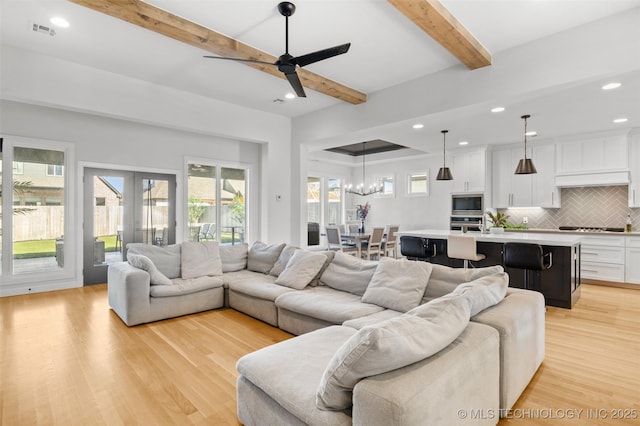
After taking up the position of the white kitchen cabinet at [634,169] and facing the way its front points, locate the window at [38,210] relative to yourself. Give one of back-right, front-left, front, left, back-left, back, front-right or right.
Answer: front-right

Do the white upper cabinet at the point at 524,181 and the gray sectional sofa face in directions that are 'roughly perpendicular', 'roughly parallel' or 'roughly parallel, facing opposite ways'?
roughly parallel

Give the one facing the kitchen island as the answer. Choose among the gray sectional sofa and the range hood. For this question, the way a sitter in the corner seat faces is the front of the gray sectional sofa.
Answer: the range hood

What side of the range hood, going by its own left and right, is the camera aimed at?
front

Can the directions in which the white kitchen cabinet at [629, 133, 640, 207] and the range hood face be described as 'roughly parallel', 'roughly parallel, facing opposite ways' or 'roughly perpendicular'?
roughly parallel

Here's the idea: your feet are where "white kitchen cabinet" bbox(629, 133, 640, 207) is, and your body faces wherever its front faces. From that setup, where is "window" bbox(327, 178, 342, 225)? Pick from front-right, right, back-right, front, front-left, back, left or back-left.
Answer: right

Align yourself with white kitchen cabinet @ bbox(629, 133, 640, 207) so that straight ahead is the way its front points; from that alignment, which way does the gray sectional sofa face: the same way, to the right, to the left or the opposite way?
the same way

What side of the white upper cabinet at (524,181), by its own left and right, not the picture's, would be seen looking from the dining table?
right

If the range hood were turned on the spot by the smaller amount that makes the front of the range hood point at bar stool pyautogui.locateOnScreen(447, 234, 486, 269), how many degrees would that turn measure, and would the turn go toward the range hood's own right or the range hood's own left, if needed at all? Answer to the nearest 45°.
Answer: approximately 45° to the range hood's own right

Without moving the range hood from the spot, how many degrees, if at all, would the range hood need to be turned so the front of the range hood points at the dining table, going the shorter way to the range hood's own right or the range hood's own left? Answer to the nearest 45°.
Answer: approximately 90° to the range hood's own right

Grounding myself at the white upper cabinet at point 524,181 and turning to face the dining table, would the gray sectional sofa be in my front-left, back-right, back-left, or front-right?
front-left

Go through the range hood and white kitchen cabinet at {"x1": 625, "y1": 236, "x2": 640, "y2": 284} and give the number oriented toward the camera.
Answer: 2

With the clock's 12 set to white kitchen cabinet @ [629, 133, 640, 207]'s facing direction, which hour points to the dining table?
The dining table is roughly at 2 o'clock from the white kitchen cabinet.

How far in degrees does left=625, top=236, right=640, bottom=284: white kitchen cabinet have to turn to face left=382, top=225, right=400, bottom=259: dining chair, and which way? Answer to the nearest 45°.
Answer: approximately 90° to its right

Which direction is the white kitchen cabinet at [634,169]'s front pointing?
toward the camera

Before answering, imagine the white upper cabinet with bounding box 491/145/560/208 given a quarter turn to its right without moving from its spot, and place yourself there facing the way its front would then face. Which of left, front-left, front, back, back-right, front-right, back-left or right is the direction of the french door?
front-left

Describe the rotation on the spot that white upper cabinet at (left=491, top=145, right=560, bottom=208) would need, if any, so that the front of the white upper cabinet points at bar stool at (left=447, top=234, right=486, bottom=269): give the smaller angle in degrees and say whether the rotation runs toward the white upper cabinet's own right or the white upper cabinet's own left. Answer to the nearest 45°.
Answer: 0° — it already faces it

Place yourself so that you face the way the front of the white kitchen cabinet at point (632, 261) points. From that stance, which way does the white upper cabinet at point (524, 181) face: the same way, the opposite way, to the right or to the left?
the same way

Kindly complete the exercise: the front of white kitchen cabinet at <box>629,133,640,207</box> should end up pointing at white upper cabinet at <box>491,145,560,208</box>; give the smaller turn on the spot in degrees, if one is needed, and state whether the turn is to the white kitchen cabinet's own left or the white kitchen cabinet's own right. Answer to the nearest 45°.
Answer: approximately 90° to the white kitchen cabinet's own right

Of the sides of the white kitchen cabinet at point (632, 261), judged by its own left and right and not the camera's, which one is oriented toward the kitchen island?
front

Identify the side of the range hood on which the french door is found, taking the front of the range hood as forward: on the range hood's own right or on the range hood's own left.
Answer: on the range hood's own right

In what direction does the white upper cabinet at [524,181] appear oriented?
toward the camera

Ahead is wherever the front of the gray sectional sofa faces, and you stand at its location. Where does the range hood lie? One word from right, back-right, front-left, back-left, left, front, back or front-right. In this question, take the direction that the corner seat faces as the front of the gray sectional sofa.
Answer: back
